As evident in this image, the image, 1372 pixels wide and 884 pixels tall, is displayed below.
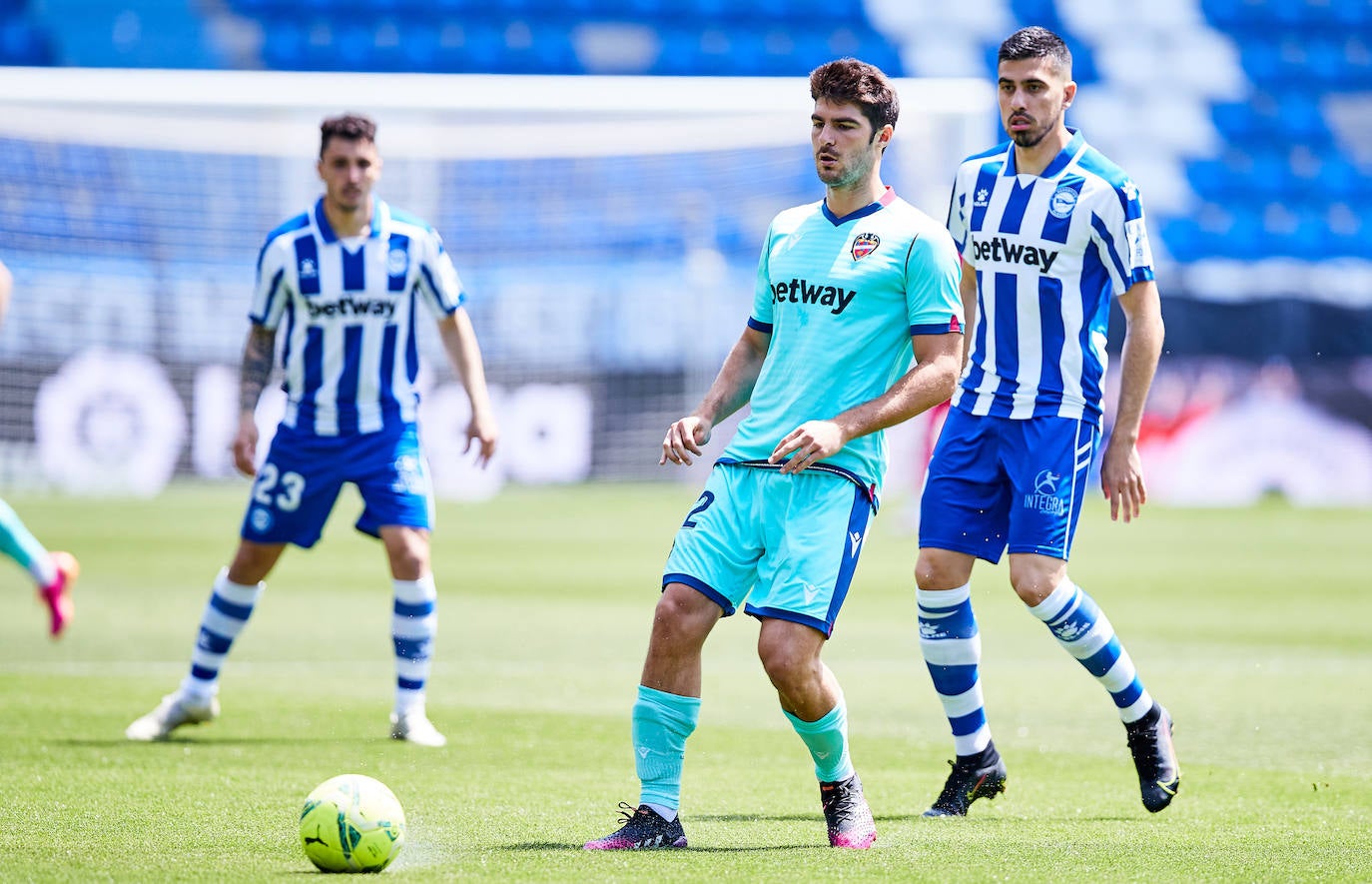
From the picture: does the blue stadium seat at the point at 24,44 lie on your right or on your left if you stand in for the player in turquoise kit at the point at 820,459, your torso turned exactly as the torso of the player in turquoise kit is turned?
on your right

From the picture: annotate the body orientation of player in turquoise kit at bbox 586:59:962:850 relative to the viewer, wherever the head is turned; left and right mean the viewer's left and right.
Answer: facing the viewer and to the left of the viewer

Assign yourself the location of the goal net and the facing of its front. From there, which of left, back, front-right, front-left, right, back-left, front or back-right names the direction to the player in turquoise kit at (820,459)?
front

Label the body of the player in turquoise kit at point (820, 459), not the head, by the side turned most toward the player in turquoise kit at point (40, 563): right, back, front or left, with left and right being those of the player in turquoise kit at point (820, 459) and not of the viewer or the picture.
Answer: right

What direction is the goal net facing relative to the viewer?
toward the camera

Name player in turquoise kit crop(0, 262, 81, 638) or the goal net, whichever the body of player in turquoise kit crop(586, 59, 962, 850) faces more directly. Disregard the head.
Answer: the player in turquoise kit

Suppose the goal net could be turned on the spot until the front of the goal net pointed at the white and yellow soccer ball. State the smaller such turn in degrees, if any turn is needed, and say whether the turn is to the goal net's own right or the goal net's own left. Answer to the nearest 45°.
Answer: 0° — it already faces it
